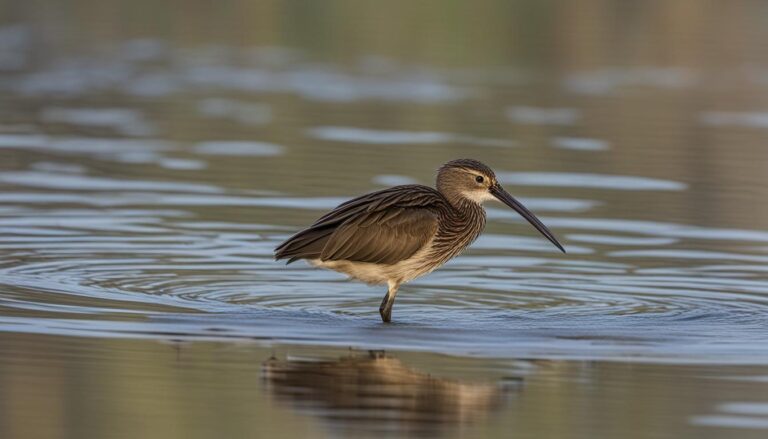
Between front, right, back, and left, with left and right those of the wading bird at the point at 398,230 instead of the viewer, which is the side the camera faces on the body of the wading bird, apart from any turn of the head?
right
